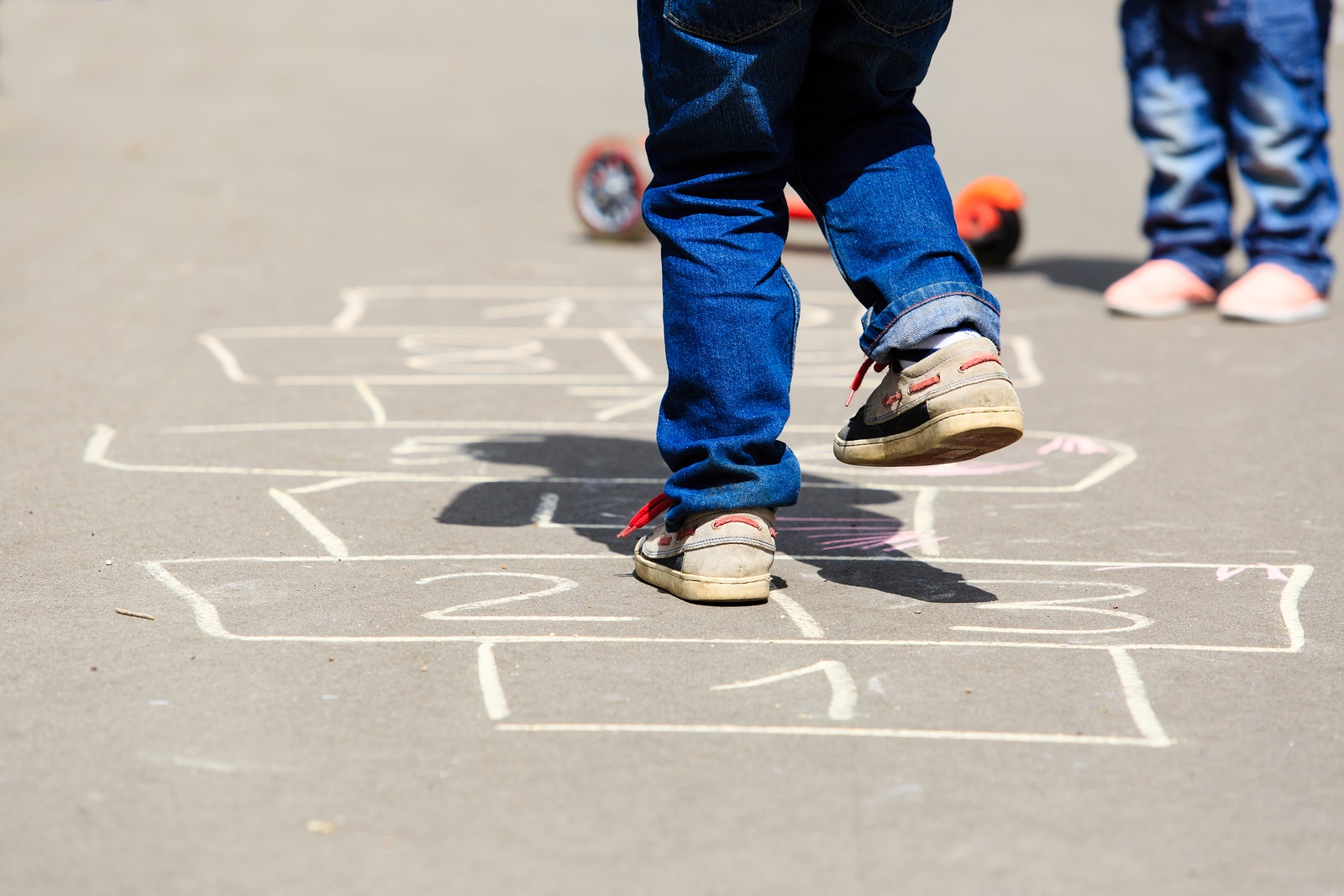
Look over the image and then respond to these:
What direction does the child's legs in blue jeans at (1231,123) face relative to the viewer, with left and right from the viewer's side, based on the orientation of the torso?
facing the viewer and to the left of the viewer

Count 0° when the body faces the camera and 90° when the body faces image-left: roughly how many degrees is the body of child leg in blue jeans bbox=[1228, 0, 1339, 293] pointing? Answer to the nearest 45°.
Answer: approximately 45°
